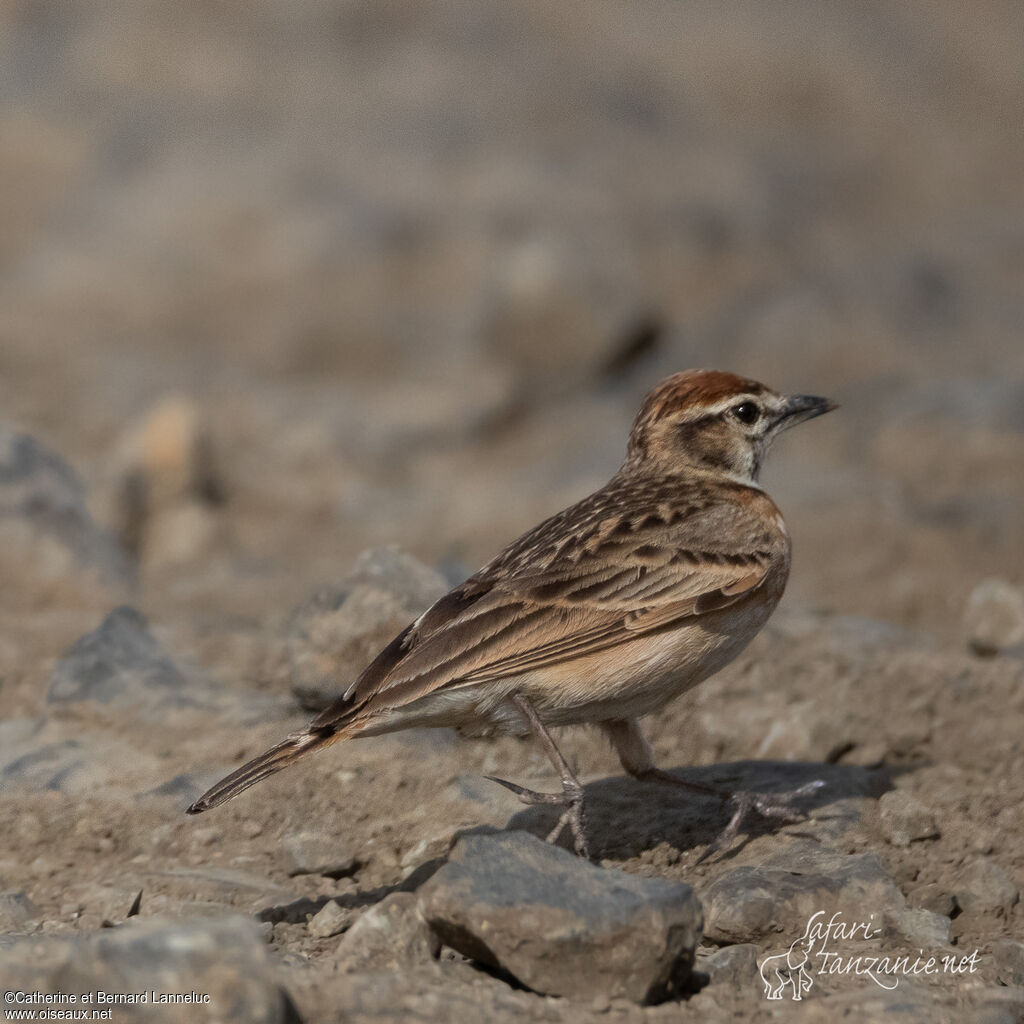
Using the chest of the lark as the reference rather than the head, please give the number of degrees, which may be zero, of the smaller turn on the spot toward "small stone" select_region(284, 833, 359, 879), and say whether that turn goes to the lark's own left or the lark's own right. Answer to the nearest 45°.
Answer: approximately 180°

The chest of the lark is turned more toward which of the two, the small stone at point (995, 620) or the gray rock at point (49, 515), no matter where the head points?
the small stone

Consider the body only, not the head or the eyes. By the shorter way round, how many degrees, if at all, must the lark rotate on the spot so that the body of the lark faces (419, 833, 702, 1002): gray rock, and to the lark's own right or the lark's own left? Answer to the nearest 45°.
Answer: approximately 90° to the lark's own right

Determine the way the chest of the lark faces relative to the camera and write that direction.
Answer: to the viewer's right

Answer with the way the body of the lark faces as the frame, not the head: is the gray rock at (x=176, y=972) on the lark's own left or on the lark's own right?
on the lark's own right

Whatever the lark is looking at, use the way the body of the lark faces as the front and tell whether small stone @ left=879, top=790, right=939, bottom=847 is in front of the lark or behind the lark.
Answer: in front

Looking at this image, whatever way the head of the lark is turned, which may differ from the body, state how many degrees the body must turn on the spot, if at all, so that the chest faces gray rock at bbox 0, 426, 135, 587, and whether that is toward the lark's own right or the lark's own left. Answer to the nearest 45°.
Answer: approximately 135° to the lark's own left

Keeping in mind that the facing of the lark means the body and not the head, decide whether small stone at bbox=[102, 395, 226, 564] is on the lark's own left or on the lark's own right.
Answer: on the lark's own left
